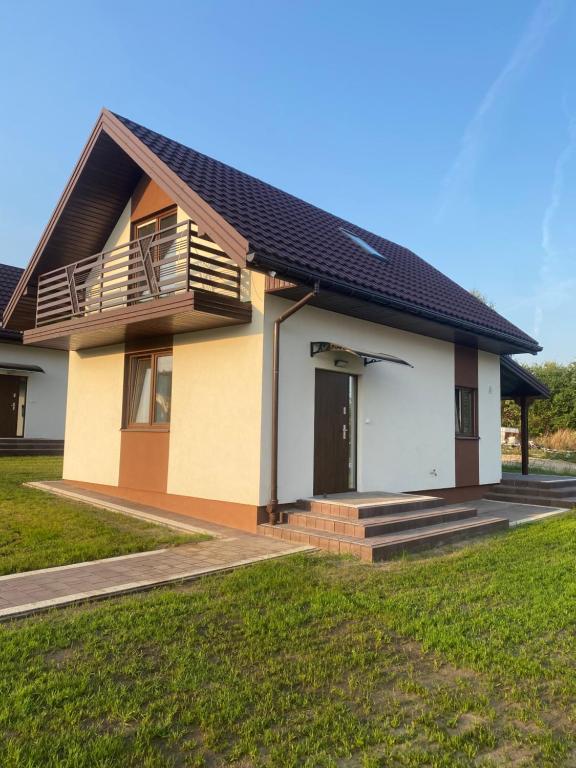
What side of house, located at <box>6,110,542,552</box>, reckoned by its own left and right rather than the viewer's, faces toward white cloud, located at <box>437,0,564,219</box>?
left

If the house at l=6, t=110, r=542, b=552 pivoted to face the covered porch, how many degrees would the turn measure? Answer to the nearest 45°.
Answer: approximately 90° to its left

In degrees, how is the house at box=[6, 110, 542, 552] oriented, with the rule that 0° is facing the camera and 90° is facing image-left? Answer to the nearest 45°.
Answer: approximately 315°

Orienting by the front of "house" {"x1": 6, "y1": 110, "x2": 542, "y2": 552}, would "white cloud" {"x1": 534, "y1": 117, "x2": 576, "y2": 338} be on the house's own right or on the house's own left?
on the house's own left
